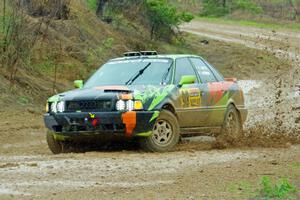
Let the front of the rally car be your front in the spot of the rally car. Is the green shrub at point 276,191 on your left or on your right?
on your left

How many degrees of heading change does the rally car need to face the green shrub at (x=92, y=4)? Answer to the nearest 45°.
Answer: approximately 135° to its right

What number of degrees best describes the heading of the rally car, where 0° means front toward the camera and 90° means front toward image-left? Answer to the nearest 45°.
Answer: approximately 45°

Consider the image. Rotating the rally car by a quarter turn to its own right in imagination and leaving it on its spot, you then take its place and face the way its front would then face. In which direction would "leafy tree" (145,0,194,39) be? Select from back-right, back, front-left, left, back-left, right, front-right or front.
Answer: front-right
